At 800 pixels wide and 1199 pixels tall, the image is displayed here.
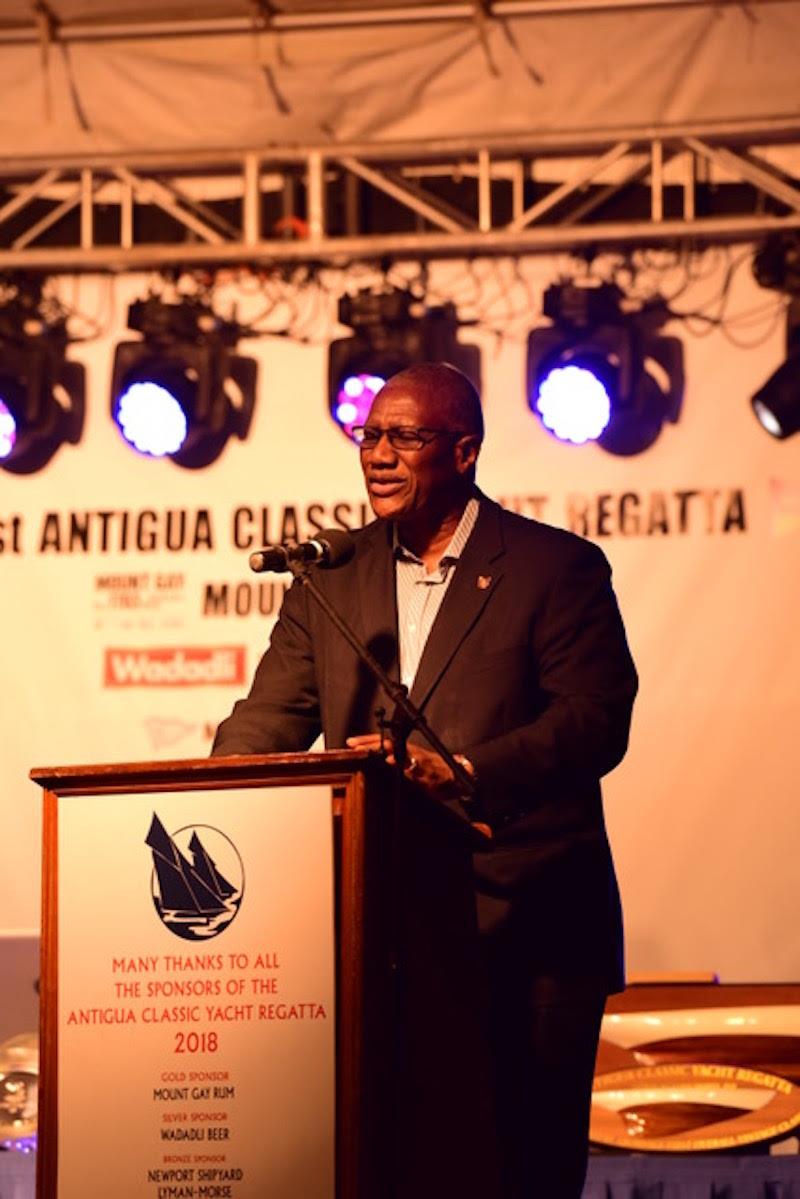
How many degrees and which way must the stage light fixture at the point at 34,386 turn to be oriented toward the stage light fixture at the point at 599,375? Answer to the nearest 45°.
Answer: approximately 135° to its left

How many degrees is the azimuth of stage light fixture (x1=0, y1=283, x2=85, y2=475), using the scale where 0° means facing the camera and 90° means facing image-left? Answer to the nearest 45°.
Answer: approximately 45°

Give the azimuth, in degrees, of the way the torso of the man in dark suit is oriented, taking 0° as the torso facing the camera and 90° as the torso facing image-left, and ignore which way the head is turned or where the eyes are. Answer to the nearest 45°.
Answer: approximately 45°

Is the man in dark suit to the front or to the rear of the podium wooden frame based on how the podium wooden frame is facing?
to the rear

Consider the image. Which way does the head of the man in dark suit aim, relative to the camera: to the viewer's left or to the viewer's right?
to the viewer's left

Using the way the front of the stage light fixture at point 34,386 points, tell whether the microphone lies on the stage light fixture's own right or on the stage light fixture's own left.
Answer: on the stage light fixture's own left

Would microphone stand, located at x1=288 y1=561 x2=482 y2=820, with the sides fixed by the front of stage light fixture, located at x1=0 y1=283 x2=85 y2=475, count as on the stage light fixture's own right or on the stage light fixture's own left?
on the stage light fixture's own left

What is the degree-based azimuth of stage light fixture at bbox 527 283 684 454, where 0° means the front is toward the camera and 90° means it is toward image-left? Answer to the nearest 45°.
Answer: approximately 45°

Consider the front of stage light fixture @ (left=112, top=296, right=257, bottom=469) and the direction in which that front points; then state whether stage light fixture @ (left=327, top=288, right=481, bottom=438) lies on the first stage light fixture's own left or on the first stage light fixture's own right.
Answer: on the first stage light fixture's own left
